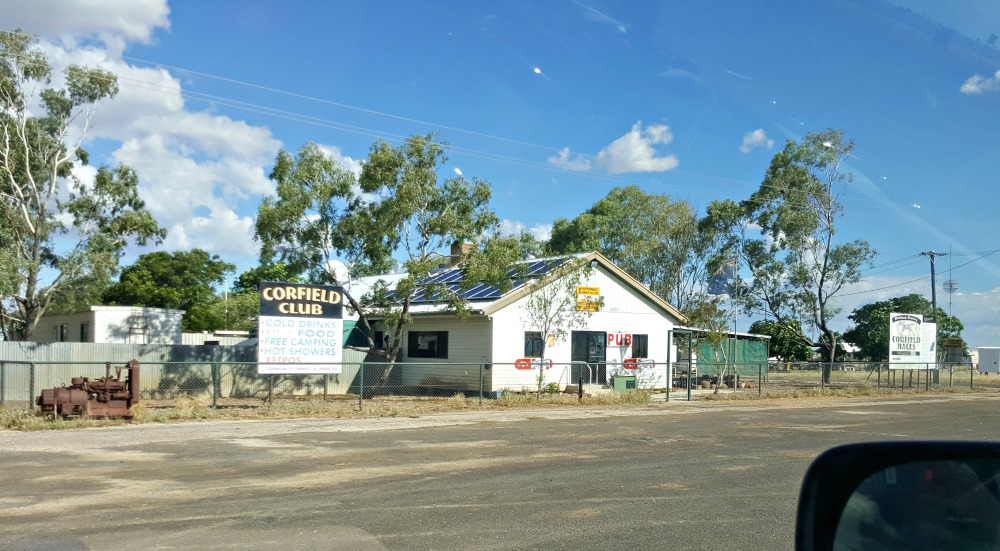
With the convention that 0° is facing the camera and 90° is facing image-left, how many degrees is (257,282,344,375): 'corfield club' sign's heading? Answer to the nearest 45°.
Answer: approximately 0°

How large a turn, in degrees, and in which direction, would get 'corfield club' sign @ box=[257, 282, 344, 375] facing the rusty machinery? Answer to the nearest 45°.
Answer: approximately 45° to its right

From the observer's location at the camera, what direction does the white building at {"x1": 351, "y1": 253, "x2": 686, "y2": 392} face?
facing the viewer and to the right of the viewer

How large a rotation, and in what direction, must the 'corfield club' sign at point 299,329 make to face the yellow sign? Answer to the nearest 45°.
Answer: approximately 135° to its left

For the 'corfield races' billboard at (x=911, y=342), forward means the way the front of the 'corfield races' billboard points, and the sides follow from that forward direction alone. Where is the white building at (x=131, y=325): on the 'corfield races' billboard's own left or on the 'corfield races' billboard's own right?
on the 'corfield races' billboard's own right

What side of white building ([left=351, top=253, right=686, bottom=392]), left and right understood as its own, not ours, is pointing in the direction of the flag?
left

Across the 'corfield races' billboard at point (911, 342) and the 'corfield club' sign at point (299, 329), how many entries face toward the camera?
2
